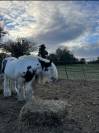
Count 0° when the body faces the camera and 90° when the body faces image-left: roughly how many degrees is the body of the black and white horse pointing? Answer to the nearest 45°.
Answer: approximately 315°

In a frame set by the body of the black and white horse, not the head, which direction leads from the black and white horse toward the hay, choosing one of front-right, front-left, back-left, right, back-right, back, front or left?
front-right

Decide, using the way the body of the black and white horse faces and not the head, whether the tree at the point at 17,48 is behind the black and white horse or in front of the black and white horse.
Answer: behind

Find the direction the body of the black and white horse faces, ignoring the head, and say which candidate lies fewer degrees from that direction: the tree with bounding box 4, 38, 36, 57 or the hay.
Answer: the hay
